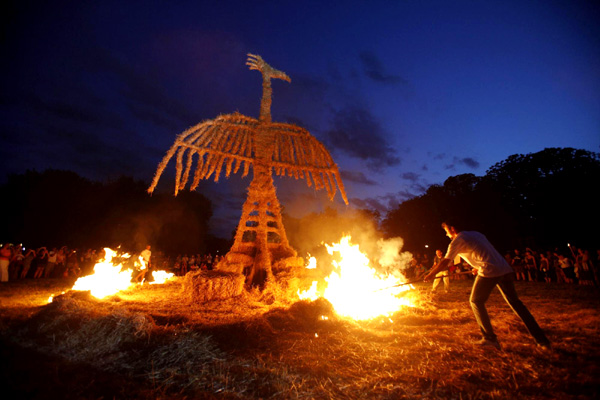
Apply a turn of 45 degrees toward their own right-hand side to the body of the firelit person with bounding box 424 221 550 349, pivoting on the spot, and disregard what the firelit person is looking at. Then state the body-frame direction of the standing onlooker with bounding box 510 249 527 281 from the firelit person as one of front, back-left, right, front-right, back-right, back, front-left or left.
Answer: front-right

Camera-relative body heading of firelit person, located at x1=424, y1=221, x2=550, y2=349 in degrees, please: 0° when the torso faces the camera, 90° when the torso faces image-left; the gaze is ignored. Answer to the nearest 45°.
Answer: approximately 90°

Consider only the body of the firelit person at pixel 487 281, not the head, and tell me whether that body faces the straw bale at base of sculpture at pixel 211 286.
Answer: yes

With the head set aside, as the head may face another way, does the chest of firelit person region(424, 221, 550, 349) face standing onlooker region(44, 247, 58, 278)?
yes

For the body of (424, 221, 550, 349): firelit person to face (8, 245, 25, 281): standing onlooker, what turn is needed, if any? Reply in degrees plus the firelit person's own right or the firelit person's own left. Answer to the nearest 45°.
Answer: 0° — they already face them

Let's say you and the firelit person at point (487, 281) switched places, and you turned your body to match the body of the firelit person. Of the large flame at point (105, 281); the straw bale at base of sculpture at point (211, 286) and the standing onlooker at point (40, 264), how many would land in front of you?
3

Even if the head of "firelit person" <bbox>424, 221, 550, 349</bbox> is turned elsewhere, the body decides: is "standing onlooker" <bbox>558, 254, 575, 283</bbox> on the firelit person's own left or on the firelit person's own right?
on the firelit person's own right

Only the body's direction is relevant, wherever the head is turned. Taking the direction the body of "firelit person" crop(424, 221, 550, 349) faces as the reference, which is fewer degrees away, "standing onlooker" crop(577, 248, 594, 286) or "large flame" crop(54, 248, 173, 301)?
the large flame

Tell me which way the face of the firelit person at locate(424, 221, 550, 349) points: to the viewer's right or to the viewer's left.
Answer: to the viewer's left

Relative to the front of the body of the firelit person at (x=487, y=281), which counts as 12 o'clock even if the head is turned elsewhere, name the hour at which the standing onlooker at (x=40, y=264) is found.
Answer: The standing onlooker is roughly at 12 o'clock from the firelit person.
